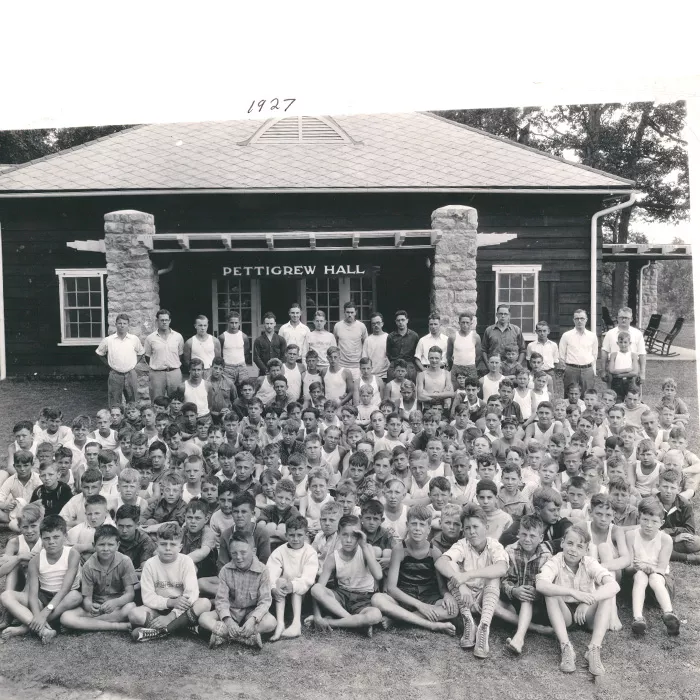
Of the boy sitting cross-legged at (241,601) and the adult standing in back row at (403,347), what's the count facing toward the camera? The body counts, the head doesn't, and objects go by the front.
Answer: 2

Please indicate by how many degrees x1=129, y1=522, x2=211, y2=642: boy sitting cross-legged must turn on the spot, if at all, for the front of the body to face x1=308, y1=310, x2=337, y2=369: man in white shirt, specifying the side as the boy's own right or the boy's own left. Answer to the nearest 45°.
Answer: approximately 135° to the boy's own left

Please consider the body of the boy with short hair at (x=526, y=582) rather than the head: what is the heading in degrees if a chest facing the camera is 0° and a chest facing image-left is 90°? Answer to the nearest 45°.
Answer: approximately 0°

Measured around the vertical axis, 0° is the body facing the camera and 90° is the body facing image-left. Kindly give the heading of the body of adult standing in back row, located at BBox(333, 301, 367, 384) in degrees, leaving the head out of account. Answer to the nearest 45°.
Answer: approximately 0°

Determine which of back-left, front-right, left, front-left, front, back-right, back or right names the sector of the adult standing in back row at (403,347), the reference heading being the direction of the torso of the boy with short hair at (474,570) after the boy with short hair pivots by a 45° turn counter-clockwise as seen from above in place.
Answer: back-left

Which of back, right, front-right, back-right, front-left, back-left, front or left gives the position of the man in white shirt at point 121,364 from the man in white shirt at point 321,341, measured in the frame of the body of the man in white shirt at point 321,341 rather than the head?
right

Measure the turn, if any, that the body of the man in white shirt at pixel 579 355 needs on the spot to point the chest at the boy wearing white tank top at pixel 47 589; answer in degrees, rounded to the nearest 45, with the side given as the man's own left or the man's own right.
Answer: approximately 45° to the man's own right

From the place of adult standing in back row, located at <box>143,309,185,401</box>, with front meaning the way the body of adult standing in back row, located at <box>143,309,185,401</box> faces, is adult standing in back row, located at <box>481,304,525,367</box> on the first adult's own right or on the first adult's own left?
on the first adult's own left

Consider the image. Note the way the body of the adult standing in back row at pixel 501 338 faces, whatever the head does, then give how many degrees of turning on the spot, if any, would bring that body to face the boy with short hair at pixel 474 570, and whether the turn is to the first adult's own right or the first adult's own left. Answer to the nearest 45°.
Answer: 0° — they already face them
